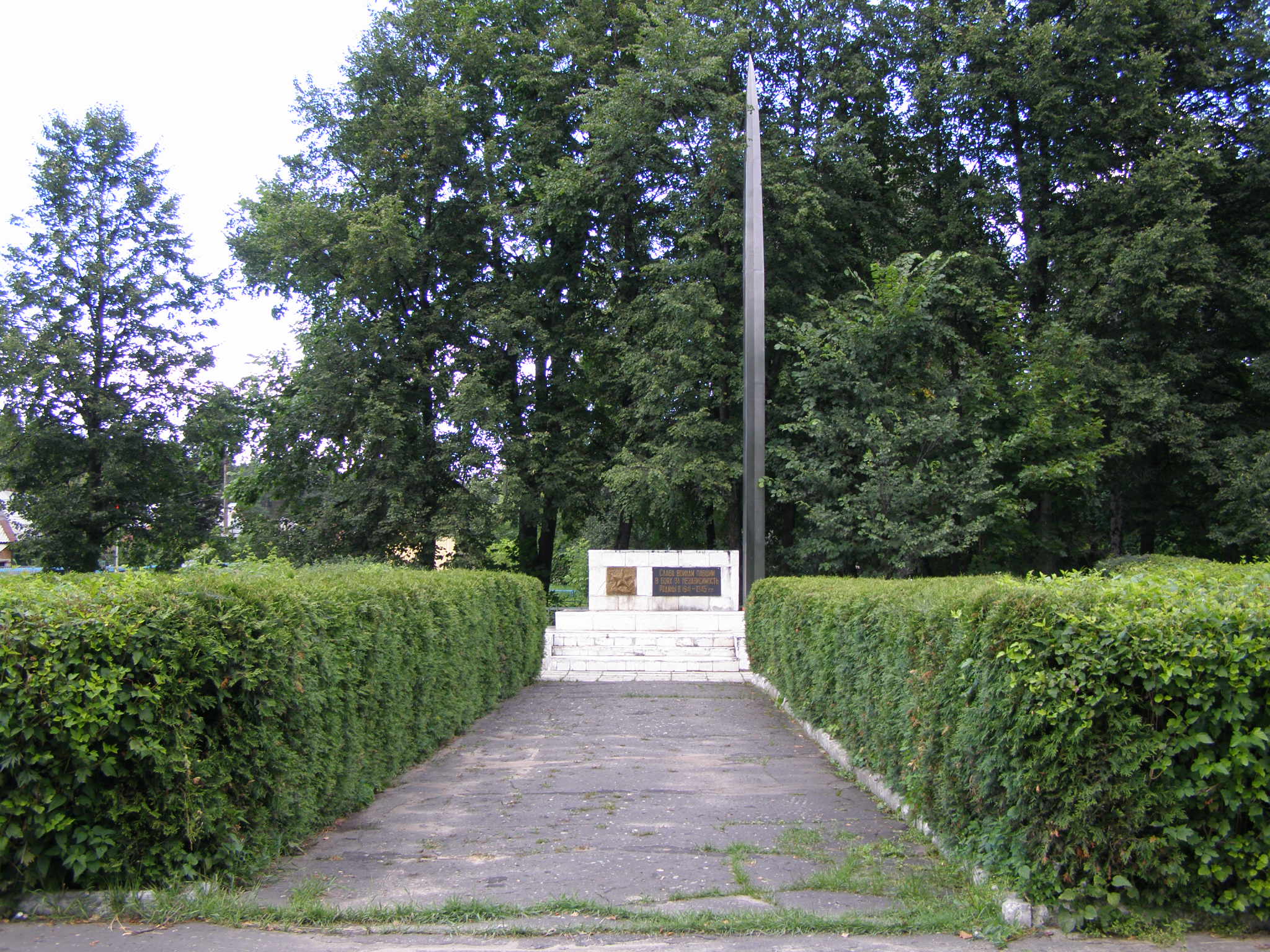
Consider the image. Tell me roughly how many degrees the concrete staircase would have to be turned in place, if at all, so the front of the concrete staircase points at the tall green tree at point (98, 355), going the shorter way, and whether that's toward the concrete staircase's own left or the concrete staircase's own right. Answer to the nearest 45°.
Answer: approximately 90° to the concrete staircase's own right

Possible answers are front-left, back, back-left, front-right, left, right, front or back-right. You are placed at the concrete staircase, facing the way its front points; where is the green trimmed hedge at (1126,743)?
front

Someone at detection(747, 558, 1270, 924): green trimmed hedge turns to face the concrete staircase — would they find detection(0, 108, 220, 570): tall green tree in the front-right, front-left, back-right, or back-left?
front-left

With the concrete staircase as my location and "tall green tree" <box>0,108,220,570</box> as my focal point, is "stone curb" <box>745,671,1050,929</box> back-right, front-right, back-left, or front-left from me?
back-left

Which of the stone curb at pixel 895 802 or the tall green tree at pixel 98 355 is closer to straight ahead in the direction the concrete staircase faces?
the stone curb

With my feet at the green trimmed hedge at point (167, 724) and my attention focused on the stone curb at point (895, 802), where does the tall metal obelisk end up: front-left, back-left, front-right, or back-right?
front-left

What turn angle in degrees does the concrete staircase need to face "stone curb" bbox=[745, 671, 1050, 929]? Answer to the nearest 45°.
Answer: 0° — it already faces it

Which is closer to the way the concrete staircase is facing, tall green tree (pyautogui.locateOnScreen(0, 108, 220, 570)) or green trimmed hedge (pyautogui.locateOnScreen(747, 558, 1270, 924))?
the green trimmed hedge

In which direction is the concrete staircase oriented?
toward the camera
